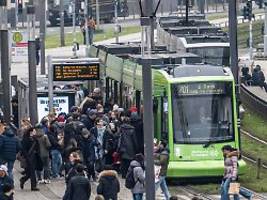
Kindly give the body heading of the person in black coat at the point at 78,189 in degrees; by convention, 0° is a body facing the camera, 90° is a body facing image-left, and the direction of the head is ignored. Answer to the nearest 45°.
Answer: approximately 180°

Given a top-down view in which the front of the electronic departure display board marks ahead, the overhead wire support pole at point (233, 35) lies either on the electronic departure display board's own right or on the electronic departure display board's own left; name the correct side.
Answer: on the electronic departure display board's own left

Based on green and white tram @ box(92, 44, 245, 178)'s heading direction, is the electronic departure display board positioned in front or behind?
behind

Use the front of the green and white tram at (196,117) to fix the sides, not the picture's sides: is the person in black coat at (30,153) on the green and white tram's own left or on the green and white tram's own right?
on the green and white tram's own right

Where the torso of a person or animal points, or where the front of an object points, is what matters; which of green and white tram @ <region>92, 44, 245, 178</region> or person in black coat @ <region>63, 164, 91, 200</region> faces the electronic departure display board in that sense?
the person in black coat

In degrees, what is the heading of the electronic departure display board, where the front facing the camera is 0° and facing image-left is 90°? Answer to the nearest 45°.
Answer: approximately 0°

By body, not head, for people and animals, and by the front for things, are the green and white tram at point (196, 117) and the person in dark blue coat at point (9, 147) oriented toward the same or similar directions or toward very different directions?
very different directions
